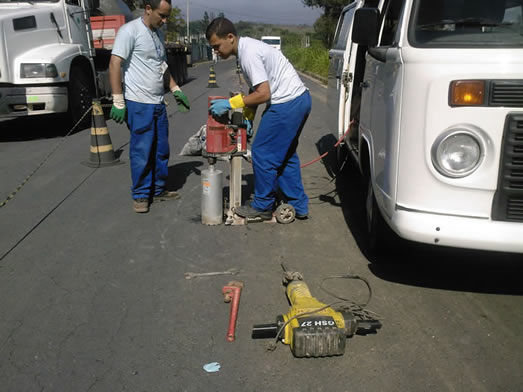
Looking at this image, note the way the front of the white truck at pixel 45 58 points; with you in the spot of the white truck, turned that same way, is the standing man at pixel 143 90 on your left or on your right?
on your left

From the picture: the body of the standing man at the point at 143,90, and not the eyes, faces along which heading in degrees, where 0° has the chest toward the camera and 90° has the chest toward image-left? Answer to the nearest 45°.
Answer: approximately 315°

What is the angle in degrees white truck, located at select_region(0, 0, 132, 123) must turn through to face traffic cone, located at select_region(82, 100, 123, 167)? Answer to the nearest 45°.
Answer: approximately 45° to its left

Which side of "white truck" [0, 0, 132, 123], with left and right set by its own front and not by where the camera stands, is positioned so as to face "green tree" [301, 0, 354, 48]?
back

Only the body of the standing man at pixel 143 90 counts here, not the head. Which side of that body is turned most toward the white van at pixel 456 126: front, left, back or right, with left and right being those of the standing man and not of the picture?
front

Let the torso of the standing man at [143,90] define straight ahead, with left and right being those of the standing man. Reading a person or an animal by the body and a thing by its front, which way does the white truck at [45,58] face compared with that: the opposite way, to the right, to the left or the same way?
to the right

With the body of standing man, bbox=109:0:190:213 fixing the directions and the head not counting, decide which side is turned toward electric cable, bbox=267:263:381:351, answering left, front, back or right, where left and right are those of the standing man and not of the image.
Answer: front

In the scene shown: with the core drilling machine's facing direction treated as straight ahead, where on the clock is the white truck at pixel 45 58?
The white truck is roughly at 2 o'clock from the core drilling machine.

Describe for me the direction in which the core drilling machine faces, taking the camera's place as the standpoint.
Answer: facing to the left of the viewer

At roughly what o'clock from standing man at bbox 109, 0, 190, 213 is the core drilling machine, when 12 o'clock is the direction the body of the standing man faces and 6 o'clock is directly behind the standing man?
The core drilling machine is roughly at 12 o'clock from the standing man.

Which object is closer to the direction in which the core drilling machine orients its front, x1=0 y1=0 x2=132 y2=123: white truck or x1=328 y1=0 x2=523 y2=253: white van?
the white truck

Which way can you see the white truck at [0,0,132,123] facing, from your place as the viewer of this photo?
facing the viewer and to the left of the viewer

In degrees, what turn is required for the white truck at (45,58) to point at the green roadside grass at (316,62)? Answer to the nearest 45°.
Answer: approximately 180°
